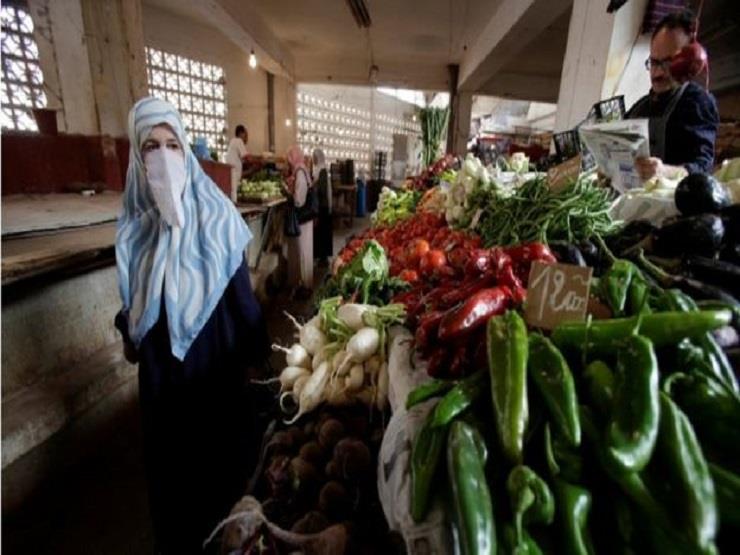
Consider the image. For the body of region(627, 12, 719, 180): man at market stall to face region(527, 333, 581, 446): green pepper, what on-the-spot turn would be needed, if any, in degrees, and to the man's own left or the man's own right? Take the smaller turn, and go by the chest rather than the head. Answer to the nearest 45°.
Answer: approximately 45° to the man's own left

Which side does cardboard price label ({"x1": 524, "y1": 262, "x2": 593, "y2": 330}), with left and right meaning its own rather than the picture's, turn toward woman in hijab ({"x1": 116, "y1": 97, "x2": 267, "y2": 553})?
right

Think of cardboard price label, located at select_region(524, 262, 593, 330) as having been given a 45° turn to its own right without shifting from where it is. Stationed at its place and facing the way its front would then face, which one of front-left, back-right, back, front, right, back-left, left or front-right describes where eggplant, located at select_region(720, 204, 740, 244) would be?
back

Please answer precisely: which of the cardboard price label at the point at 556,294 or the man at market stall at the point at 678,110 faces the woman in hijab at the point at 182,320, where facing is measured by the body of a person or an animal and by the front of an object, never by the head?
the man at market stall

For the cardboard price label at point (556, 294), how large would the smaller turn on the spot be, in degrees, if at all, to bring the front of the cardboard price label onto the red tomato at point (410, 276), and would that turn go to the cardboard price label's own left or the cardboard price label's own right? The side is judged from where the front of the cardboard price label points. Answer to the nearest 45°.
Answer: approximately 135° to the cardboard price label's own right

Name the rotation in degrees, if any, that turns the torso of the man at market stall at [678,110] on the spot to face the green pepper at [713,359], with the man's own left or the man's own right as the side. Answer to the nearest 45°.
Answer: approximately 45° to the man's own left

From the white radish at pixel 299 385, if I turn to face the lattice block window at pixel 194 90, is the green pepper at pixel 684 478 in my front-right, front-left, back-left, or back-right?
back-right

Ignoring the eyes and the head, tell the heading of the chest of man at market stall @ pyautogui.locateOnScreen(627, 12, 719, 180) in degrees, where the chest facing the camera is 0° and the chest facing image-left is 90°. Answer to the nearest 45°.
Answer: approximately 45°

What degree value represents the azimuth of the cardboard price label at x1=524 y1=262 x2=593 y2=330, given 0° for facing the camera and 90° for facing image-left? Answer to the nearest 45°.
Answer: approximately 0°

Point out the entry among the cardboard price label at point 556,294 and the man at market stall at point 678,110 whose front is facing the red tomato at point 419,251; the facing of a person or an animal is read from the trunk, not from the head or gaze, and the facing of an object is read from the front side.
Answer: the man at market stall

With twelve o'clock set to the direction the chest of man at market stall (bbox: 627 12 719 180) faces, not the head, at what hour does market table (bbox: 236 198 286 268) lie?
The market table is roughly at 2 o'clock from the man at market stall.

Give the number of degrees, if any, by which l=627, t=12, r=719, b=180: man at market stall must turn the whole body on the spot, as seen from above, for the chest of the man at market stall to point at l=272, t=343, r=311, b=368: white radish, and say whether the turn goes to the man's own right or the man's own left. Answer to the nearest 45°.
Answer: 0° — they already face it

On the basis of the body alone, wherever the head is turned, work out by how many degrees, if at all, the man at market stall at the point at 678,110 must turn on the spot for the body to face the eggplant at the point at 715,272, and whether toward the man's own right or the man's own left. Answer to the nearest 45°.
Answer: approximately 45° to the man's own left
